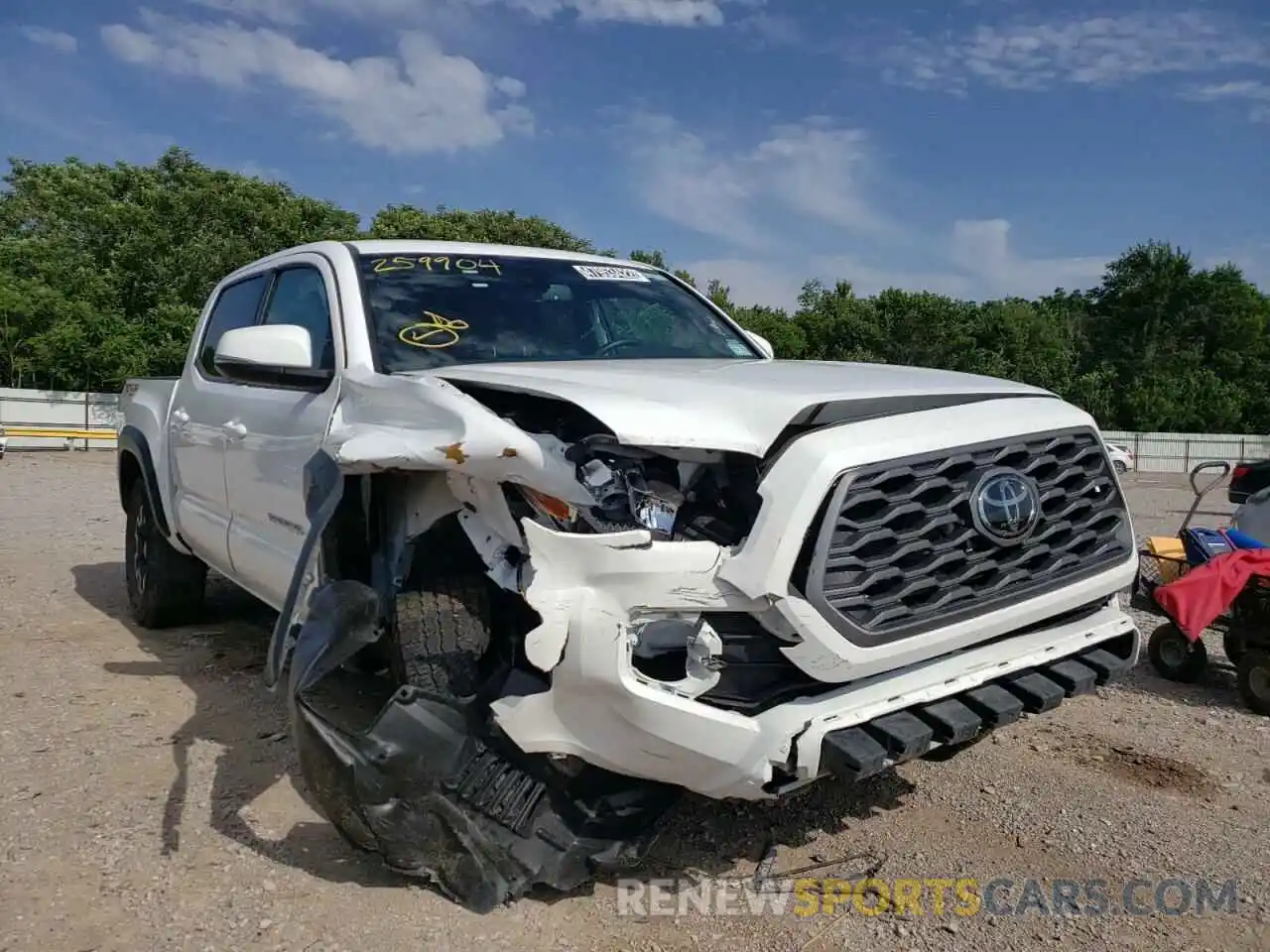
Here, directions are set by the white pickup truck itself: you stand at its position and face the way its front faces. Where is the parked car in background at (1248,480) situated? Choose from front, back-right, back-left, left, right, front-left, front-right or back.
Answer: left

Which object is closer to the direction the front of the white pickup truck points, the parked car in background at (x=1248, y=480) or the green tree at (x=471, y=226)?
the parked car in background

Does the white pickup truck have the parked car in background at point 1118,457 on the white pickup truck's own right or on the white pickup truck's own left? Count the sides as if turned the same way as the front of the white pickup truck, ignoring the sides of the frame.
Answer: on the white pickup truck's own left

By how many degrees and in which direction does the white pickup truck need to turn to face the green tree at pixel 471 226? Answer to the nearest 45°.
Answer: approximately 135° to its left

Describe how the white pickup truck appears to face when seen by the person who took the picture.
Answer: facing the viewer and to the right of the viewer

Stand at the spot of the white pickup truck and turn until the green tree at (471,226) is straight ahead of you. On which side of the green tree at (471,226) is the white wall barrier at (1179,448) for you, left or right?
right

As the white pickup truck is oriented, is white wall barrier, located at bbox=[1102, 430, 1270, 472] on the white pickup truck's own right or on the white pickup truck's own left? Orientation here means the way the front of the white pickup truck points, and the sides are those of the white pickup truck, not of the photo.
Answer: on the white pickup truck's own left
